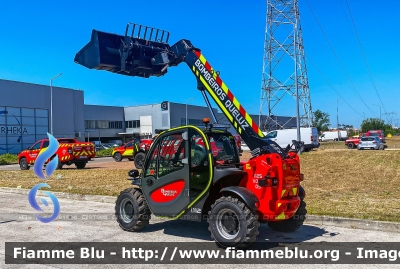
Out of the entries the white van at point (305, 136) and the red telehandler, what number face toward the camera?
0

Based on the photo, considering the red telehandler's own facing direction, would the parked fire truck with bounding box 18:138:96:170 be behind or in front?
in front

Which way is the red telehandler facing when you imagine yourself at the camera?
facing away from the viewer and to the left of the viewer

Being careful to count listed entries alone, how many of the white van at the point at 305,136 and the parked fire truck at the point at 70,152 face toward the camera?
0

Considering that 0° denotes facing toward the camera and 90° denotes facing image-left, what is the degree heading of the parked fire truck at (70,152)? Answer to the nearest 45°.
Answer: approximately 135°

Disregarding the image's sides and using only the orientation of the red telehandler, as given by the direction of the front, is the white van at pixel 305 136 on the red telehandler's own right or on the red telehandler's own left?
on the red telehandler's own right

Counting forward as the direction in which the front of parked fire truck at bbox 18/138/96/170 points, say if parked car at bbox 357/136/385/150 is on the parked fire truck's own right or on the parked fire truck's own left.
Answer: on the parked fire truck's own right

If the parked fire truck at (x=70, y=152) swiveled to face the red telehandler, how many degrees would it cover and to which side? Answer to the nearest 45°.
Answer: approximately 135° to its left

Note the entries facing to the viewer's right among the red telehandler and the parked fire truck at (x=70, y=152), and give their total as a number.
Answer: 0

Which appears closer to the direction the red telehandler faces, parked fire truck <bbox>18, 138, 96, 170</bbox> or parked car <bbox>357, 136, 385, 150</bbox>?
the parked fire truck
